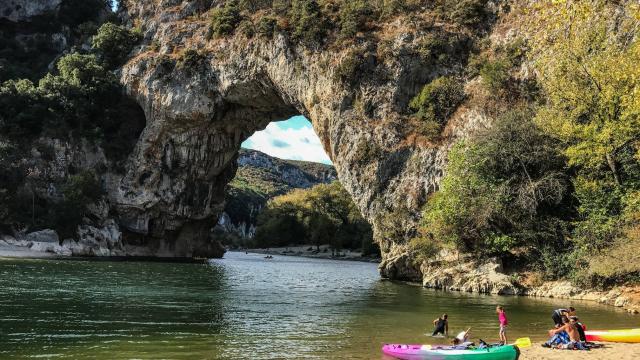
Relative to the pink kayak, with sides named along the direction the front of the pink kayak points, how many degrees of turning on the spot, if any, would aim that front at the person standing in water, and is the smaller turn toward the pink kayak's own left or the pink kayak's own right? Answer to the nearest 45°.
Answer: approximately 90° to the pink kayak's own right

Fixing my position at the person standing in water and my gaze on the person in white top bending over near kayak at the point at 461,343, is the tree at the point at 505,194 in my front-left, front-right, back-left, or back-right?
back-left

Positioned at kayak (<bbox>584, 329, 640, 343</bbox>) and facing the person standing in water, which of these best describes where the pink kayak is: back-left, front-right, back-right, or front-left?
front-left

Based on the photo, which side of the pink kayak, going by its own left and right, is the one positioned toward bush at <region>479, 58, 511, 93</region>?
right

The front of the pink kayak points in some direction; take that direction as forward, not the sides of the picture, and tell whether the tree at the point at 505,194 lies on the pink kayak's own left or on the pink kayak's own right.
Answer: on the pink kayak's own right

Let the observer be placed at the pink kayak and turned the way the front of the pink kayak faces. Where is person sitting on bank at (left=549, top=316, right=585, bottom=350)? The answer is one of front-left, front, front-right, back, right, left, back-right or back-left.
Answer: back-right

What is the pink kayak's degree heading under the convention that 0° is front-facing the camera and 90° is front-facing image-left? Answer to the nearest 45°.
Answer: approximately 90°

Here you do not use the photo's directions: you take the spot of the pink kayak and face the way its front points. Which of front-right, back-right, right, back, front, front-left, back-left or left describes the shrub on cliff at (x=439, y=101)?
right

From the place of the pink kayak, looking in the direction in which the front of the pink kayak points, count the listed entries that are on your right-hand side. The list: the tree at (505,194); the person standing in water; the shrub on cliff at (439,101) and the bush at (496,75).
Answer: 4
